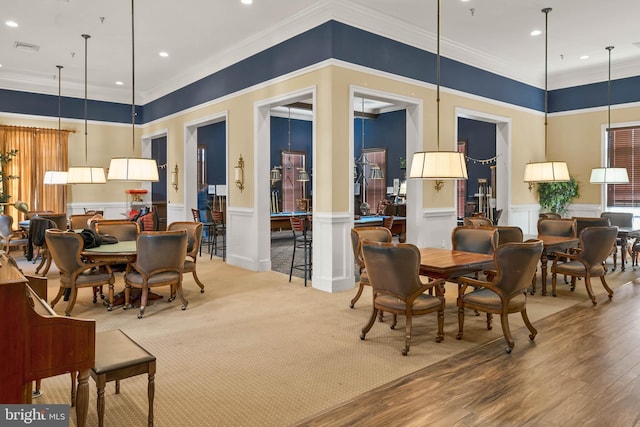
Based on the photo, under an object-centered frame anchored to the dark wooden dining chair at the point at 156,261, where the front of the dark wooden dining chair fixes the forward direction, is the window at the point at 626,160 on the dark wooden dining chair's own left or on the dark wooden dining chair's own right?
on the dark wooden dining chair's own right

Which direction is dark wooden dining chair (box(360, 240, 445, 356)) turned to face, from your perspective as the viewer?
facing away from the viewer and to the right of the viewer

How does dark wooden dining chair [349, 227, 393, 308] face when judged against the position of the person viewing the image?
facing away from the viewer and to the right of the viewer

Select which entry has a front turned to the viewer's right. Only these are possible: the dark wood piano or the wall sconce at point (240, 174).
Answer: the dark wood piano

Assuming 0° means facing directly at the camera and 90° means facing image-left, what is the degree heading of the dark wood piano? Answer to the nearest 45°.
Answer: approximately 270°

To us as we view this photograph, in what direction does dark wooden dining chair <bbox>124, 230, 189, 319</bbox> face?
facing away from the viewer and to the left of the viewer

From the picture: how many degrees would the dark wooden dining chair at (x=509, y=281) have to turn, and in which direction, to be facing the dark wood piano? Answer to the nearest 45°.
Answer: approximately 90° to its left

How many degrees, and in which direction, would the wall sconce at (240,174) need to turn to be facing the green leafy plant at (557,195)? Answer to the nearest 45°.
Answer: approximately 135° to its left

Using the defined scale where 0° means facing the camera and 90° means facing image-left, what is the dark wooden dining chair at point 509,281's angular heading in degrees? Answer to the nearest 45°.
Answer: approximately 135°

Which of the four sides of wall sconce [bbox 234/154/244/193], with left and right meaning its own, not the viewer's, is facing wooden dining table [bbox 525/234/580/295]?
left

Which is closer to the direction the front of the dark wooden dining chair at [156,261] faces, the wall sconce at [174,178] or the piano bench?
the wall sconce

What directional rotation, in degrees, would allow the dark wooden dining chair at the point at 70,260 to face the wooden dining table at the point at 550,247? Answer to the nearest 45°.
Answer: approximately 45° to its right
